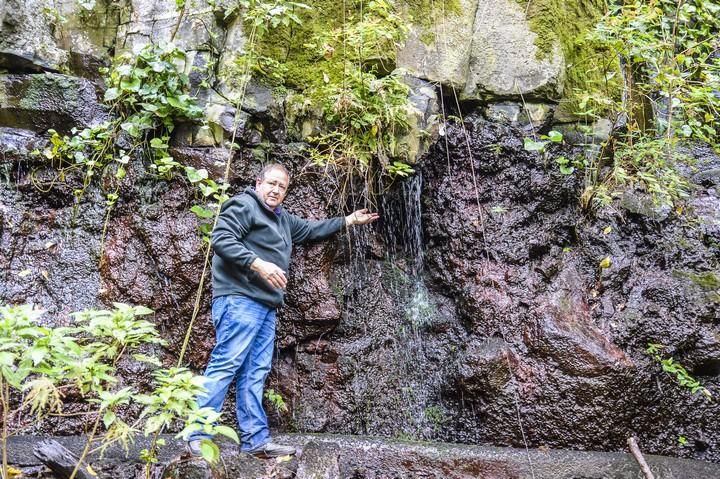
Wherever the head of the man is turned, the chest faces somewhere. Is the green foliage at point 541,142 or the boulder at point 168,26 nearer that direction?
the green foliage

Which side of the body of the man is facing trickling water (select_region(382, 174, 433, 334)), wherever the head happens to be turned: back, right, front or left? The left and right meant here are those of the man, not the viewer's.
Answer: left

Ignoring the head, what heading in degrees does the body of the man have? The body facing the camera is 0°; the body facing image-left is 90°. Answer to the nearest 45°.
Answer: approximately 315°

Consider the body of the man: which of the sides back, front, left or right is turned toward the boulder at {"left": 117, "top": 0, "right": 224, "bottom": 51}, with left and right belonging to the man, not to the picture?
back

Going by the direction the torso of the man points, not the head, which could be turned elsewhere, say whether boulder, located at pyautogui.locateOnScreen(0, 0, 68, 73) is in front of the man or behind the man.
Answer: behind

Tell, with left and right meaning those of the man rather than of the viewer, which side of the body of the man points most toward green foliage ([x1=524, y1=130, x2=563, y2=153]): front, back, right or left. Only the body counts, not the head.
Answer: left

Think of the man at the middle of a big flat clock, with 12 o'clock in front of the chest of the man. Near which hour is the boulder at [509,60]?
The boulder is roughly at 9 o'clock from the man.
